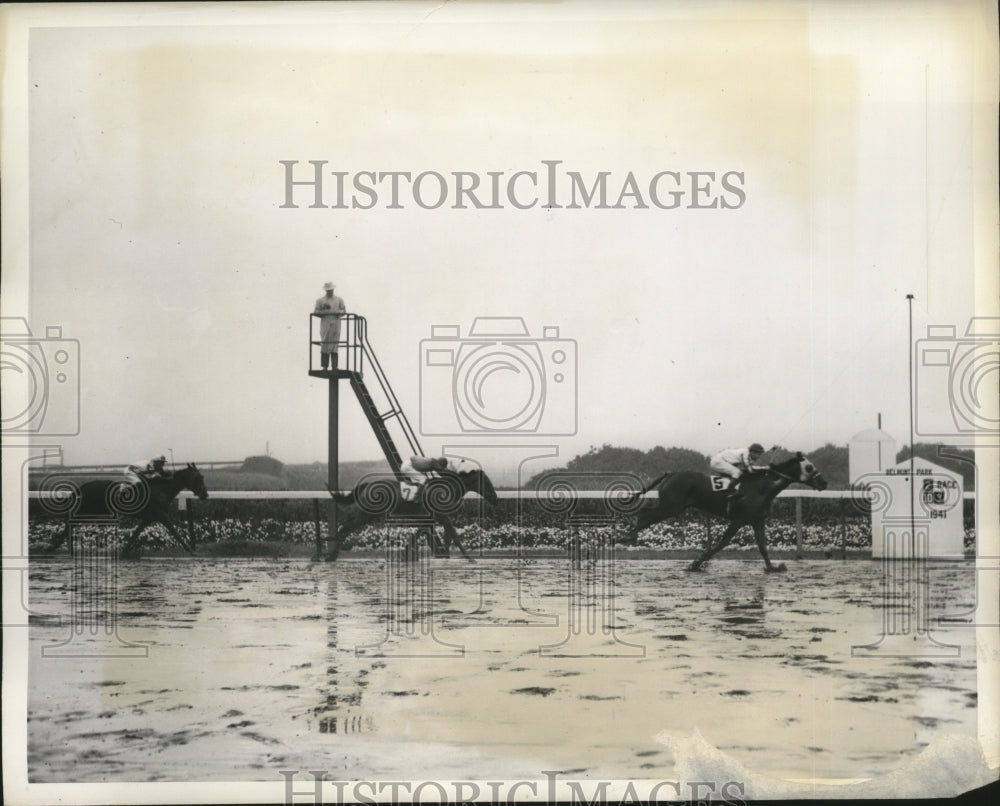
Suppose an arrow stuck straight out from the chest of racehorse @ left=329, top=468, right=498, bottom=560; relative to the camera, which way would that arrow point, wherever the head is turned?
to the viewer's right

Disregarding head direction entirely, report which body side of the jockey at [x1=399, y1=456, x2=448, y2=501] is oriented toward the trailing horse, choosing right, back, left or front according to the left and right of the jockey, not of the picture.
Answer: back

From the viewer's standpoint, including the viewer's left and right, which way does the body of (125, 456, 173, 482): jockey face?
facing to the right of the viewer

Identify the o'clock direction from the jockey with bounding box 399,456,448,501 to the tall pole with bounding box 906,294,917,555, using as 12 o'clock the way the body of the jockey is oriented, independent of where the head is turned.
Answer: The tall pole is roughly at 12 o'clock from the jockey.

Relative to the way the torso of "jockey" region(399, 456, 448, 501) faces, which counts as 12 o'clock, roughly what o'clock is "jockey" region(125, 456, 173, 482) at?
"jockey" region(125, 456, 173, 482) is roughly at 6 o'clock from "jockey" region(399, 456, 448, 501).

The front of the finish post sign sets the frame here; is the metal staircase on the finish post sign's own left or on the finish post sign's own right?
on the finish post sign's own right

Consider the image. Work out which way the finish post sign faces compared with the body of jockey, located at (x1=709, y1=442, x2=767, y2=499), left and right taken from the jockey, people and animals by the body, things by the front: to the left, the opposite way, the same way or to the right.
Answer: to the right

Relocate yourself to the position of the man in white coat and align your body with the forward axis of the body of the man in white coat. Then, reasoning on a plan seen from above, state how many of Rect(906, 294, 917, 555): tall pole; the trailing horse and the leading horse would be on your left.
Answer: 2

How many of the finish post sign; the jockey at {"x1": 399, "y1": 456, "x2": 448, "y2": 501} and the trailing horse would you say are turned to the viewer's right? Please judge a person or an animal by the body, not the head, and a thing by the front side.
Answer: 2

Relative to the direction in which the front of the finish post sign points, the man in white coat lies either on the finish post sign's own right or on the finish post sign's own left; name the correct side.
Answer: on the finish post sign's own right

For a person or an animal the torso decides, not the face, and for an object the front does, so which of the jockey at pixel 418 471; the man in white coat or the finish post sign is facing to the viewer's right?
the jockey

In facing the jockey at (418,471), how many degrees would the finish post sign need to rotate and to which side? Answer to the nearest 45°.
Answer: approximately 90° to its right
